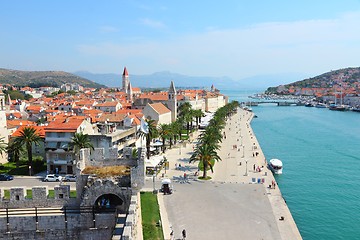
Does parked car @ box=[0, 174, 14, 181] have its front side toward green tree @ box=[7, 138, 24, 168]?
no

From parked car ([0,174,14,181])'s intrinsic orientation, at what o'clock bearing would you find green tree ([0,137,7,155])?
The green tree is roughly at 9 o'clock from the parked car.

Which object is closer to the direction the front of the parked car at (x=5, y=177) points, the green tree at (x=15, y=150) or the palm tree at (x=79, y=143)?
the palm tree

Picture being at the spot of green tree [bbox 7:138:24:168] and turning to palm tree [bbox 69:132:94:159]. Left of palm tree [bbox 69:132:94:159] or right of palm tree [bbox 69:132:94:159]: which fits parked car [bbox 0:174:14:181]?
right

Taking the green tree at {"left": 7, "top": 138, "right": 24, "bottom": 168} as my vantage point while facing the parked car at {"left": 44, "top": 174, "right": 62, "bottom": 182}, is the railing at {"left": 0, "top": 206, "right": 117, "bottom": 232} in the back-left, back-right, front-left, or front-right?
front-right

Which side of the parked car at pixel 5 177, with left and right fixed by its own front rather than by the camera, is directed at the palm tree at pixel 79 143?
front

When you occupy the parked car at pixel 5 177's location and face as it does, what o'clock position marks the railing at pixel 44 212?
The railing is roughly at 3 o'clock from the parked car.

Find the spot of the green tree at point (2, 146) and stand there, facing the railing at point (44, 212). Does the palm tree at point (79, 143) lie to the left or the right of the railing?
left
